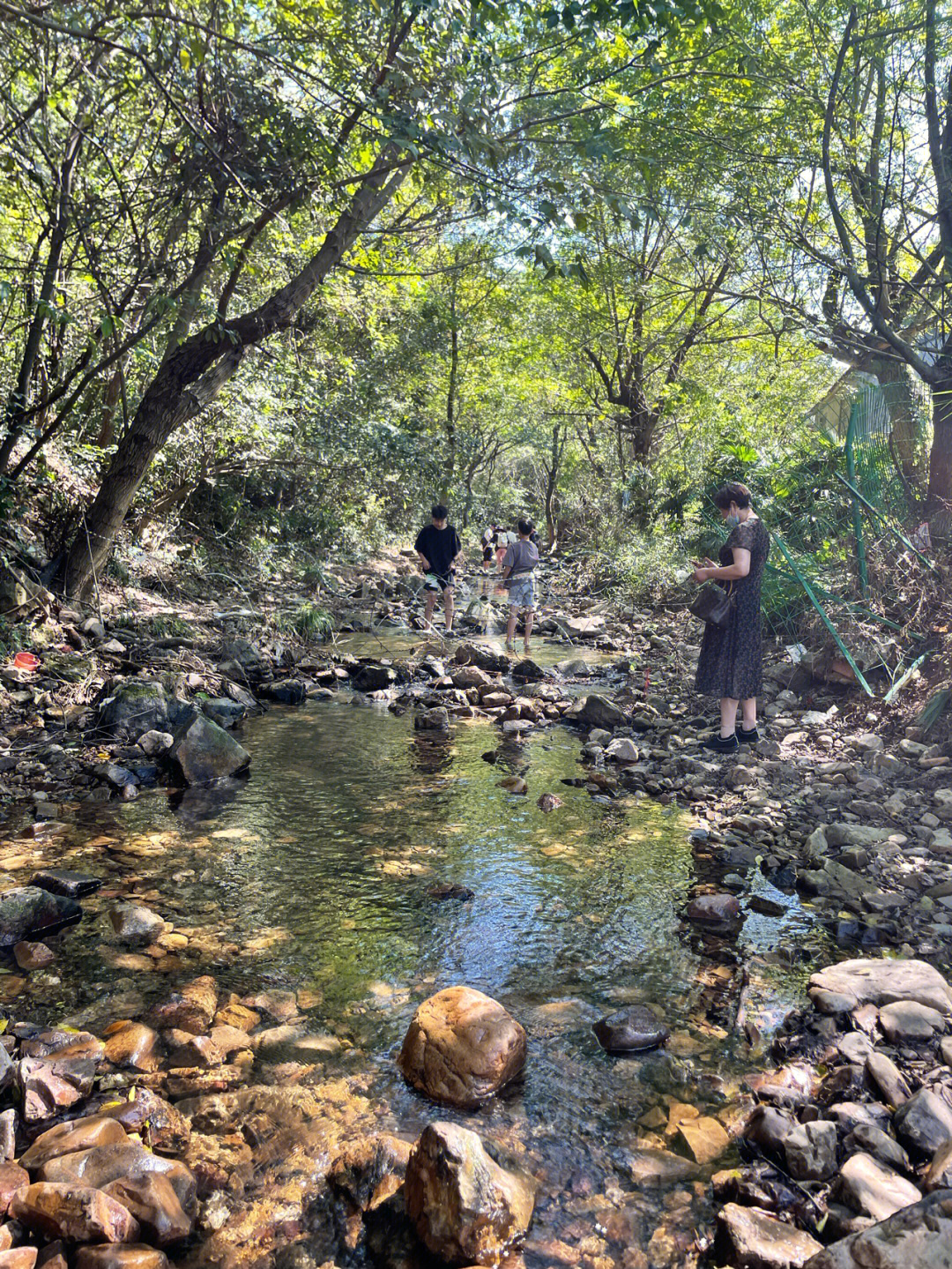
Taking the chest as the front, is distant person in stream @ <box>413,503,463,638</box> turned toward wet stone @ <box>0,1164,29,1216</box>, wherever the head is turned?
yes

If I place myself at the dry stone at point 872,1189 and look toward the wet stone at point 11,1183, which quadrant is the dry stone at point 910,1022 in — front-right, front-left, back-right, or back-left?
back-right

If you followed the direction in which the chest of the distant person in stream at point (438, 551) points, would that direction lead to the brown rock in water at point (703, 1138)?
yes
